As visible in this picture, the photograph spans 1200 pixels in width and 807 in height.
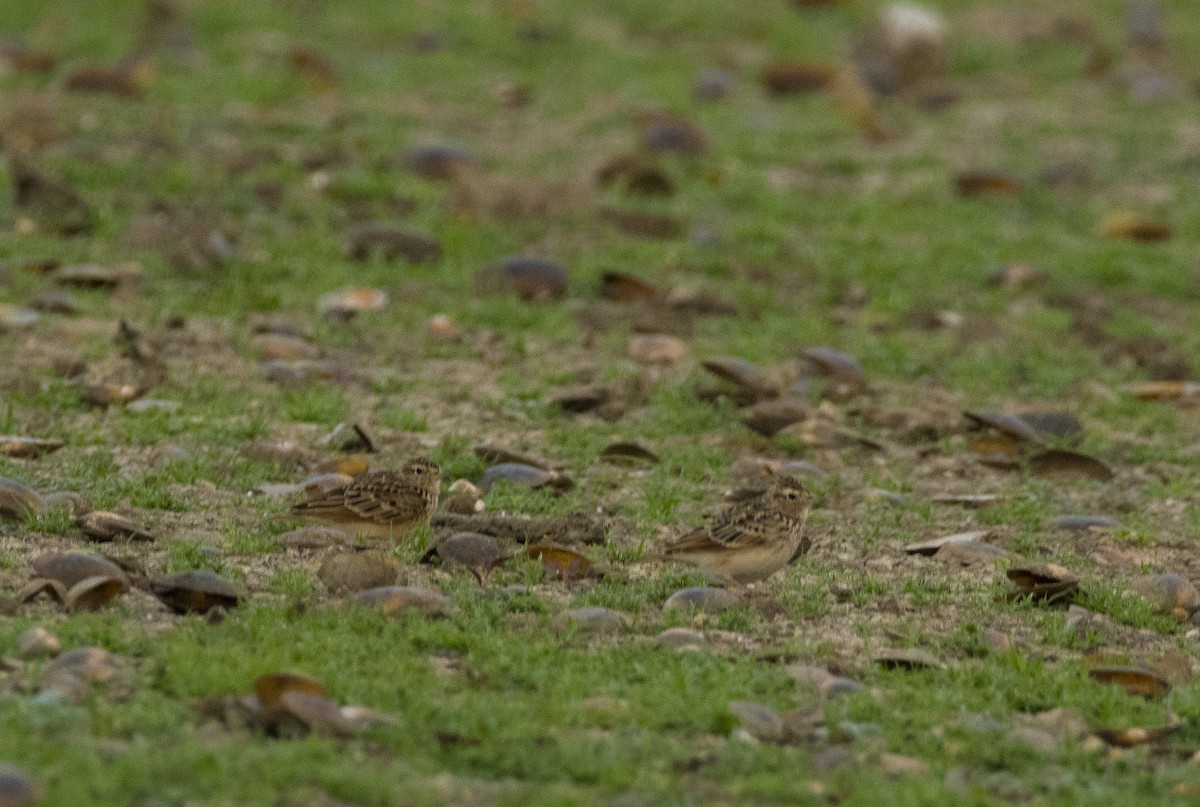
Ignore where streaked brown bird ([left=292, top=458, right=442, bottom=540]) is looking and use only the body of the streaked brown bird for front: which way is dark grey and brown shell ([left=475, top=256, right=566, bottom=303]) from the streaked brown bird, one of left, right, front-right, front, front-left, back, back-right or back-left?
left

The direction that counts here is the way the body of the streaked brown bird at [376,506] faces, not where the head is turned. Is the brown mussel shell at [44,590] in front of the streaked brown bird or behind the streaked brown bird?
behind

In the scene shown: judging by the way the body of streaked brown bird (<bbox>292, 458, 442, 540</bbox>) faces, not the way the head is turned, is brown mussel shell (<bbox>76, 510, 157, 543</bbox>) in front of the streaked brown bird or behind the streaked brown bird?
behind

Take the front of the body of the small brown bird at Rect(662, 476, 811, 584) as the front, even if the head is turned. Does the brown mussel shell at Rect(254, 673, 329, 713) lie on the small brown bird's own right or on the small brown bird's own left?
on the small brown bird's own right

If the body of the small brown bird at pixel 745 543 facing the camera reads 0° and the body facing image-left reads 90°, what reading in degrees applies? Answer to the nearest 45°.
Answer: approximately 270°

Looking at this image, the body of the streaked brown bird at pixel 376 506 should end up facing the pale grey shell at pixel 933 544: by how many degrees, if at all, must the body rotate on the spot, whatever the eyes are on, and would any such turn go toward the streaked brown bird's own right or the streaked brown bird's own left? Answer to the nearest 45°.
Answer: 0° — it already faces it

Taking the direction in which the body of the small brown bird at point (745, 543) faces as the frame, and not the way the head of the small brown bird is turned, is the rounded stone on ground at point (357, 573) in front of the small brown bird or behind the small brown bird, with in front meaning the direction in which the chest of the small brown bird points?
behind

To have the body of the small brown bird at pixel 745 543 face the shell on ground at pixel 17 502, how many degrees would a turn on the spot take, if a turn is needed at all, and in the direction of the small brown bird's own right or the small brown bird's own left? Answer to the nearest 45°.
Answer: approximately 180°

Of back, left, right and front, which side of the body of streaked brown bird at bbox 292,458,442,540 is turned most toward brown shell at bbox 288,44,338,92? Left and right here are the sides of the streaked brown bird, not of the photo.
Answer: left

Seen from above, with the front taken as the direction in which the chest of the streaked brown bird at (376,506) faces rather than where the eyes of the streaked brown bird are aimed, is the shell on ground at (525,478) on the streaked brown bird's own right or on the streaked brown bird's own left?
on the streaked brown bird's own left

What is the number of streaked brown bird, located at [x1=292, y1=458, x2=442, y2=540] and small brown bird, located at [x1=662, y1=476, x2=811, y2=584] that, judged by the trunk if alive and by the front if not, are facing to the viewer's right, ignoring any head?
2

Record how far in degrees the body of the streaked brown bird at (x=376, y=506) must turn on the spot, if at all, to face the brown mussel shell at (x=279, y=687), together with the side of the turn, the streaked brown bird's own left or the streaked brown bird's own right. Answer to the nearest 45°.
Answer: approximately 90° to the streaked brown bird's own right

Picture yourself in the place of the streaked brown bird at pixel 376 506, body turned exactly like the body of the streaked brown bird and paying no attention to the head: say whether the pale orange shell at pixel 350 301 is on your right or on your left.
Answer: on your left

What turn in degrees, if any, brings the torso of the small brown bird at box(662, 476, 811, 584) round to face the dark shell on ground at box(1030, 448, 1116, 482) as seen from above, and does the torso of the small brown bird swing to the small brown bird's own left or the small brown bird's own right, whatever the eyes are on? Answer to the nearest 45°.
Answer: approximately 45° to the small brown bird's own left

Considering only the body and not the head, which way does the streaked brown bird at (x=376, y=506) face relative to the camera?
to the viewer's right

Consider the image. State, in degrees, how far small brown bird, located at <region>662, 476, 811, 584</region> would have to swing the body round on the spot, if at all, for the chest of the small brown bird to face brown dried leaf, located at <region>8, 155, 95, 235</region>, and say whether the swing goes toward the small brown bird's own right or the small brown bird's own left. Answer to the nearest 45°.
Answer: approximately 135° to the small brown bird's own left

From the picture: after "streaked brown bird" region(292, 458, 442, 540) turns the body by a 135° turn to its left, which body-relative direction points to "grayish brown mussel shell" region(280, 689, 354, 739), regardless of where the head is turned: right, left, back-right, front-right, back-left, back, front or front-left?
back-left
